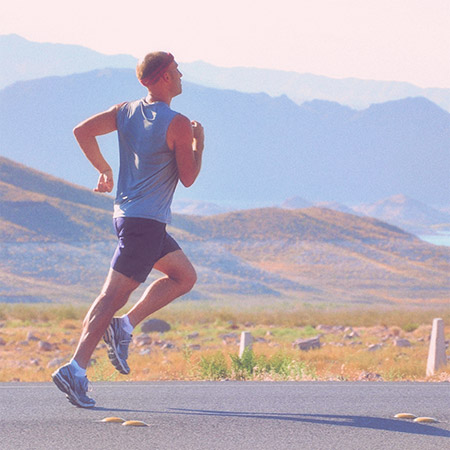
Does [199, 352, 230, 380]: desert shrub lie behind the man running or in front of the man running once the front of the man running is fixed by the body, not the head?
in front

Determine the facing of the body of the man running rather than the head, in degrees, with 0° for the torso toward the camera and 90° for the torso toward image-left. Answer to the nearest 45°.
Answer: approximately 225°

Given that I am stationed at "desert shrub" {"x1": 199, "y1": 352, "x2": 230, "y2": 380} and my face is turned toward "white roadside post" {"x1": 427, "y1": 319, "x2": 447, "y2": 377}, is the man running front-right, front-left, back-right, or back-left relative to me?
back-right

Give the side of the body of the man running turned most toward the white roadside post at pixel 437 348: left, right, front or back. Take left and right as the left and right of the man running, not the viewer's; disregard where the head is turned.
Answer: front

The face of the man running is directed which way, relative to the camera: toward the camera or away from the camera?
away from the camera
